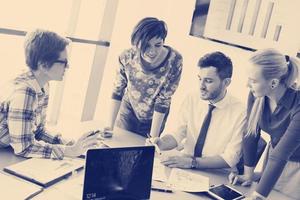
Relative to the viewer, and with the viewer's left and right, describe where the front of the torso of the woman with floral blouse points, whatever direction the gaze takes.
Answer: facing the viewer

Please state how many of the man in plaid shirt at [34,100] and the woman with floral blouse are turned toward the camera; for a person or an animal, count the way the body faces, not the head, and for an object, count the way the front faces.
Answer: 1

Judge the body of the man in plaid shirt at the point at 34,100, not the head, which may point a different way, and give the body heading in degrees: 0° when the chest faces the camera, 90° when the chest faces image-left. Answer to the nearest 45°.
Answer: approximately 270°

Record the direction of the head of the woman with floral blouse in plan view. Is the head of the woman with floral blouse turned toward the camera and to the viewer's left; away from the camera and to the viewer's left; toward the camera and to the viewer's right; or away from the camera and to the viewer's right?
toward the camera and to the viewer's right

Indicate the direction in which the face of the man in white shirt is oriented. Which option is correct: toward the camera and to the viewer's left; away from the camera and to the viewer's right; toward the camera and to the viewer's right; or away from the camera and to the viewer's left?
toward the camera and to the viewer's left

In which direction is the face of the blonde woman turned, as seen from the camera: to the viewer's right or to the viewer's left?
to the viewer's left

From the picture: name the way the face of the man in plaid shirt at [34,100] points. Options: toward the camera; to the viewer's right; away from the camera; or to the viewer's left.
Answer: to the viewer's right
